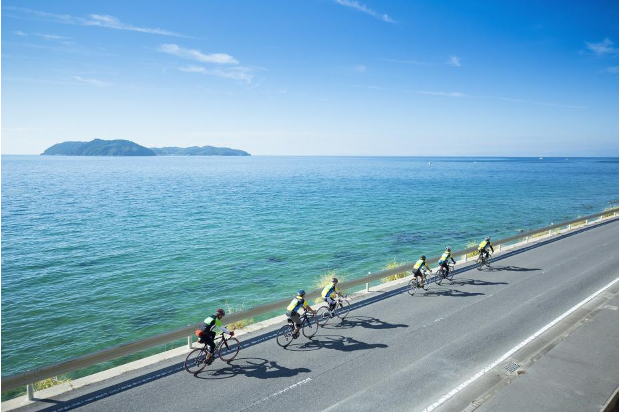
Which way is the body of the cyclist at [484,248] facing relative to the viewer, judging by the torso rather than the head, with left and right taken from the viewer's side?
facing away from the viewer and to the right of the viewer

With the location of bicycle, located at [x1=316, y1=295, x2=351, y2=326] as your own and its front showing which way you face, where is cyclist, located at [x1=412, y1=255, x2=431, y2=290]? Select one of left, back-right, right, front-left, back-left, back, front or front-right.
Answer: front

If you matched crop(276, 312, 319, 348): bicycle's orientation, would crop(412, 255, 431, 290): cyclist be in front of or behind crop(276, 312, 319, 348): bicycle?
in front

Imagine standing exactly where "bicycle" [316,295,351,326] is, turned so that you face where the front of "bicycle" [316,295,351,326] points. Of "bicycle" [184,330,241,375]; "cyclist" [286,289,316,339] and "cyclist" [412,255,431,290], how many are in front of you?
1

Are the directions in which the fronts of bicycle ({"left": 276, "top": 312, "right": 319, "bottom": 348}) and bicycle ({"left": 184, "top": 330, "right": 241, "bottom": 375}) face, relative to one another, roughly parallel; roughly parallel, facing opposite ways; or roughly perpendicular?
roughly parallel

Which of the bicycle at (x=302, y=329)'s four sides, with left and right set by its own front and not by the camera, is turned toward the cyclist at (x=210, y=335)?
back

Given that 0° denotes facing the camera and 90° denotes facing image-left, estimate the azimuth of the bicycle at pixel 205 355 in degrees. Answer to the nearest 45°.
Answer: approximately 225°

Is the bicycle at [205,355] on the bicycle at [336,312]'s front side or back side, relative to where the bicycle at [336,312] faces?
on the back side

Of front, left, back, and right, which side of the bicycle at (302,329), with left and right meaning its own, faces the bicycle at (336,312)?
front

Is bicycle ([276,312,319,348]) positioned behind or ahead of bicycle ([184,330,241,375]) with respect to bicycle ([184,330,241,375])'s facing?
ahead

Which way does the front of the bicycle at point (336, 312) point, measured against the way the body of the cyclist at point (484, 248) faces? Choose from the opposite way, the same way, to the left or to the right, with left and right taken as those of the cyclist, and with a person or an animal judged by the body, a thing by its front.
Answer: the same way

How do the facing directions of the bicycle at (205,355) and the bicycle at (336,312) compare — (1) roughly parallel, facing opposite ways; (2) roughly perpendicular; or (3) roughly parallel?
roughly parallel

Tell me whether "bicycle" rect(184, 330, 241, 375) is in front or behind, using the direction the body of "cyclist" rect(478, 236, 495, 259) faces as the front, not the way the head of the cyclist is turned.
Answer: behind

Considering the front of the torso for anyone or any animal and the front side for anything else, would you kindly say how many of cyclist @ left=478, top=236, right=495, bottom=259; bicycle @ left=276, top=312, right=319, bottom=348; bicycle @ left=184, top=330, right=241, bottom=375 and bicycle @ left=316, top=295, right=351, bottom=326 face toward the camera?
0

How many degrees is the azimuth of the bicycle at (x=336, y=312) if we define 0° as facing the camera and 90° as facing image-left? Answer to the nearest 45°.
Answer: approximately 225°

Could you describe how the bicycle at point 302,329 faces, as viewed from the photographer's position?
facing away from the viewer and to the right of the viewer
